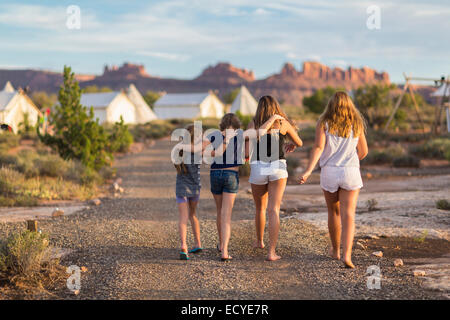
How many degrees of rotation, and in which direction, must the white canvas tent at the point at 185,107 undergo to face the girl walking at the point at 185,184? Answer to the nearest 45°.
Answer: approximately 45° to its right

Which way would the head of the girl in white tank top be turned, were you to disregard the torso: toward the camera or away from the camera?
away from the camera

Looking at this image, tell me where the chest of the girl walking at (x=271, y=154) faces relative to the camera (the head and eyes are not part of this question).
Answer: away from the camera

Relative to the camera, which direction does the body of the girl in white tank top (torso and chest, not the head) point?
away from the camera

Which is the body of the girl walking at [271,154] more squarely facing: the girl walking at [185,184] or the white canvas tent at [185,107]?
the white canvas tent

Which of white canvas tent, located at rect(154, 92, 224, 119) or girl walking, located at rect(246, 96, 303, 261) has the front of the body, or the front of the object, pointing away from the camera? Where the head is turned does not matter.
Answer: the girl walking

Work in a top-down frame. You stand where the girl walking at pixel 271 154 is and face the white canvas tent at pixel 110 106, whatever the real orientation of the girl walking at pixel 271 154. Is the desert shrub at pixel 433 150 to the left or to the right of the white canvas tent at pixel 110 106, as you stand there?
right

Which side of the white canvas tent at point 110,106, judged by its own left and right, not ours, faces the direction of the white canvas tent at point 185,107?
left
